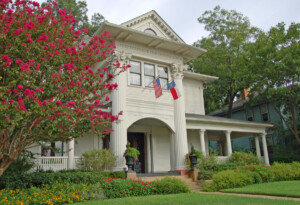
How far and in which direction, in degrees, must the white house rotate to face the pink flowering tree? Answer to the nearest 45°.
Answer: approximately 45° to its right

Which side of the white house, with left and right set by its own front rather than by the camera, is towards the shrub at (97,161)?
right

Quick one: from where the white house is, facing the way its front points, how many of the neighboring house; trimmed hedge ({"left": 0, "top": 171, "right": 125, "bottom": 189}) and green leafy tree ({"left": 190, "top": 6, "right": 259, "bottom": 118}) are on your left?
2

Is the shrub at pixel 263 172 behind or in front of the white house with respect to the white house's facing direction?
in front

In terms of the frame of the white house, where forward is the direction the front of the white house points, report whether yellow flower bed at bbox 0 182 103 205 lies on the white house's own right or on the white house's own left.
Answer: on the white house's own right

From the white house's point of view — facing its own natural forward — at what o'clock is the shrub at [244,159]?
The shrub is roughly at 10 o'clock from the white house.

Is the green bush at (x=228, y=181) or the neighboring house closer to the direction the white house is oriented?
the green bush

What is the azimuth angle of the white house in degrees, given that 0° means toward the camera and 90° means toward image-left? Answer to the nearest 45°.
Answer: approximately 315°

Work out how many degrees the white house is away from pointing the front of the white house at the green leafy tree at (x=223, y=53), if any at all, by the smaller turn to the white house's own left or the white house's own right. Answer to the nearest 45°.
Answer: approximately 90° to the white house's own left

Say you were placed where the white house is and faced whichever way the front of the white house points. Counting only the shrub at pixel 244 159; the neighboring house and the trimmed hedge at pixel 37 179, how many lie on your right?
1

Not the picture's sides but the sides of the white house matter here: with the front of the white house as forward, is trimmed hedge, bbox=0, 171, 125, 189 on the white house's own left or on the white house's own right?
on the white house's own right

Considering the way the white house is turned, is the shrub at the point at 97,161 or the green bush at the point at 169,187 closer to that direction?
the green bush

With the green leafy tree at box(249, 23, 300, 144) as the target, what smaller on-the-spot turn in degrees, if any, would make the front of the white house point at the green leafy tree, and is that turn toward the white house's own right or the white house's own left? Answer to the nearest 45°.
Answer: approximately 90° to the white house's own left
